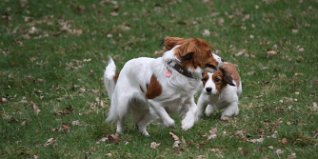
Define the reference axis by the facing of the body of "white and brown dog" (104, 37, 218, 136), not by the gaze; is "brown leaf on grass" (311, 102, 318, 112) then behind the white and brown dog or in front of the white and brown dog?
in front

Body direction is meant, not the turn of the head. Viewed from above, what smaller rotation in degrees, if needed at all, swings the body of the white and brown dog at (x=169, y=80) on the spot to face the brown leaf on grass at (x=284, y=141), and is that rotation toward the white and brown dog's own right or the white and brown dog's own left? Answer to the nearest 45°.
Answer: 0° — it already faces it

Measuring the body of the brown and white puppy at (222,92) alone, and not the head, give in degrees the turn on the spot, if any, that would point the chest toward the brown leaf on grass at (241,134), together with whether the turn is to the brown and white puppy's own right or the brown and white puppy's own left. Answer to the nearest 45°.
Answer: approximately 45° to the brown and white puppy's own left

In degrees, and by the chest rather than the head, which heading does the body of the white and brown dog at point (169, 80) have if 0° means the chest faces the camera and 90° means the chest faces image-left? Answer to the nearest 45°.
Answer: approximately 270°

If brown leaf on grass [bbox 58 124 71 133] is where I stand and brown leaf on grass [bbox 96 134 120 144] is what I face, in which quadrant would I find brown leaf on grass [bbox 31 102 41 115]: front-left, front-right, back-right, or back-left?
back-left

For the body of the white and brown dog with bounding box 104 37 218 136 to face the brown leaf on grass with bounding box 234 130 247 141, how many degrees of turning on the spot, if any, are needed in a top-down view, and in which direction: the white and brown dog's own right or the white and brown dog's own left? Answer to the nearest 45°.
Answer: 0° — it already faces it

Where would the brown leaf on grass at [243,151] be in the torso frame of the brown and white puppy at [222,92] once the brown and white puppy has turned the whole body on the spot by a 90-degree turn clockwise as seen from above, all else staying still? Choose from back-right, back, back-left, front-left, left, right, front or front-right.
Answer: back-left

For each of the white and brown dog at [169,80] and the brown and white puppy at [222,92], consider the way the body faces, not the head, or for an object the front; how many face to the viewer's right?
1

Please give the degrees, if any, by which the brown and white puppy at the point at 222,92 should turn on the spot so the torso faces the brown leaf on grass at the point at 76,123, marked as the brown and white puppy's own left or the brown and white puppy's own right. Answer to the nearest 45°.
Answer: approximately 45° to the brown and white puppy's own right
